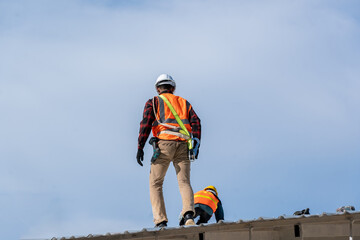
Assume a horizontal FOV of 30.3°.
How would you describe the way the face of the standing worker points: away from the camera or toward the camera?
away from the camera

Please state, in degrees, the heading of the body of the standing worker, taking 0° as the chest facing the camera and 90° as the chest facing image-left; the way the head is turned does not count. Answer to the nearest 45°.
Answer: approximately 180°

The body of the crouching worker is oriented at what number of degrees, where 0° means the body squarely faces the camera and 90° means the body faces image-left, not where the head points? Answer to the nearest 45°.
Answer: approximately 225°

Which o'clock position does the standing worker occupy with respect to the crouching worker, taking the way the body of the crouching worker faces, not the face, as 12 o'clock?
The standing worker is roughly at 5 o'clock from the crouching worker.

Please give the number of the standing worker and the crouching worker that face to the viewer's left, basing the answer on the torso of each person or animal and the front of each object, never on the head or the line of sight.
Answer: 0
